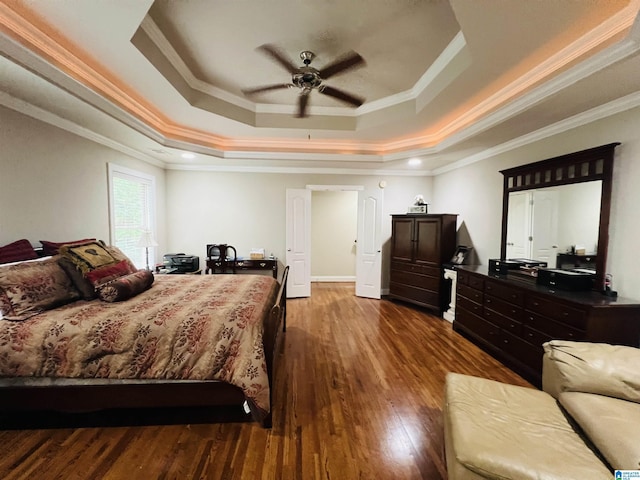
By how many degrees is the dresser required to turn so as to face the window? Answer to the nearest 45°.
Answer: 0° — it already faces it

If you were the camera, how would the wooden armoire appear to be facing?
facing the viewer and to the left of the viewer

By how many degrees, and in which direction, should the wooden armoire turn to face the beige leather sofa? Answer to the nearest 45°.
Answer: approximately 45° to its left

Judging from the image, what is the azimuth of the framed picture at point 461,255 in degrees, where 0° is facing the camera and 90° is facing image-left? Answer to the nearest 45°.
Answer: approximately 45°

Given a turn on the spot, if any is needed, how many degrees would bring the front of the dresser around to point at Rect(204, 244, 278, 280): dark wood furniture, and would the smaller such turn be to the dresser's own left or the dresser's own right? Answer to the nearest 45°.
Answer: approximately 45° to the dresser's own right

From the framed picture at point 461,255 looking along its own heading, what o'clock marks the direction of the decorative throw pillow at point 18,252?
The decorative throw pillow is roughly at 12 o'clock from the framed picture.

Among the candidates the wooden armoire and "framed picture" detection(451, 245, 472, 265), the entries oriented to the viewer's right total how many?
0

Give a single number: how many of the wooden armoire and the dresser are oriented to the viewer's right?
0

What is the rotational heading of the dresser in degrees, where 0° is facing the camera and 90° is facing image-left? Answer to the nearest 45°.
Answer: approximately 45°

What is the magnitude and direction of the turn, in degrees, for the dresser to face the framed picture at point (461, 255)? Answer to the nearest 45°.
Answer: approximately 90° to its right
